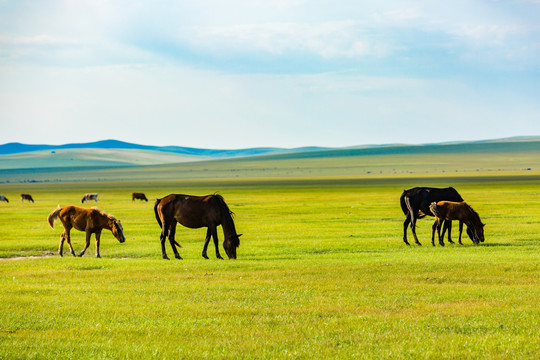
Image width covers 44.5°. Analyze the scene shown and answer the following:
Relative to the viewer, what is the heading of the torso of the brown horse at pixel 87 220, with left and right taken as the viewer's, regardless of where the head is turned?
facing to the right of the viewer

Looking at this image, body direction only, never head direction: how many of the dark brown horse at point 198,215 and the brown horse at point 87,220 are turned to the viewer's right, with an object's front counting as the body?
2

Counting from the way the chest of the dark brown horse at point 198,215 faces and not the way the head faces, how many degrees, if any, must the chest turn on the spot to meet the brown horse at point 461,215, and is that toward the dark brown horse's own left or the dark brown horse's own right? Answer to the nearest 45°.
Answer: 0° — it already faces it

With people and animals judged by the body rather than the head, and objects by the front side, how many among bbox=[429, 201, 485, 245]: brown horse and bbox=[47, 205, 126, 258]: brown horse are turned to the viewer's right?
2

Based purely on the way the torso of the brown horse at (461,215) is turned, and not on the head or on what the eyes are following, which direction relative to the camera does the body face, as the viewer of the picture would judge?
to the viewer's right

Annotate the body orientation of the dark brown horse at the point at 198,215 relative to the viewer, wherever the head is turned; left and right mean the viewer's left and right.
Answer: facing to the right of the viewer

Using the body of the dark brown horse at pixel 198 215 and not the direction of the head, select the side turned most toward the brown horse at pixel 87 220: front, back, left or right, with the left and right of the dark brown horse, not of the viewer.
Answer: back

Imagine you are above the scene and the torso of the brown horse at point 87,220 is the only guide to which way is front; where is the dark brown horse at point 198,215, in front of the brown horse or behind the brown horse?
in front

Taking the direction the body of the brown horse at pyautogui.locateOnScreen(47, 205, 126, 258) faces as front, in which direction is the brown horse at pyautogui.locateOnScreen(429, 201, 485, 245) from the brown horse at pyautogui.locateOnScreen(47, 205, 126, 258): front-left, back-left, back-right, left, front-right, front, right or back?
front

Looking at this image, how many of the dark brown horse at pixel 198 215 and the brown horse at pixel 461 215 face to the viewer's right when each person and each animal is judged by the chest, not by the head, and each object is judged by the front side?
2

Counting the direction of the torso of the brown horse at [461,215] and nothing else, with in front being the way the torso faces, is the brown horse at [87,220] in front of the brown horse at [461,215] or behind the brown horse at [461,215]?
behind

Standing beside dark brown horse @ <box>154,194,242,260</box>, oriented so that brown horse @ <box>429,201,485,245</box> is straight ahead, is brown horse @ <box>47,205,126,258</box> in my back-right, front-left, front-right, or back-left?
back-left
